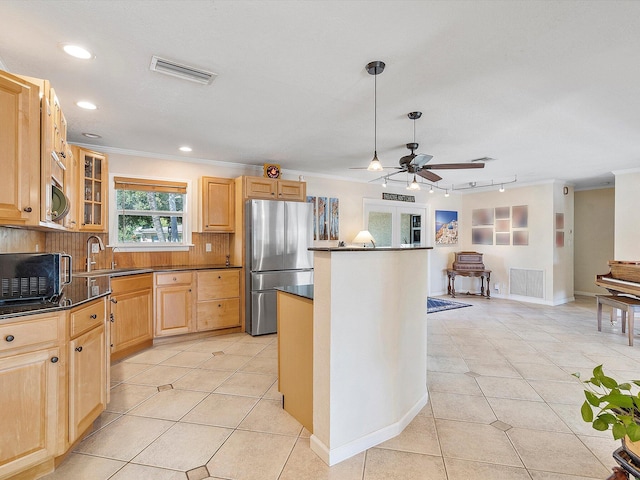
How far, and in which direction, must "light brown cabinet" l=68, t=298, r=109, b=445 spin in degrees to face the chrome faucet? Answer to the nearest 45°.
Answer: approximately 135° to its left

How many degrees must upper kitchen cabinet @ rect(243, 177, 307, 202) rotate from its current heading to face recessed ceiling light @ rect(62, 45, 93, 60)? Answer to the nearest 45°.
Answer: approximately 45° to its right

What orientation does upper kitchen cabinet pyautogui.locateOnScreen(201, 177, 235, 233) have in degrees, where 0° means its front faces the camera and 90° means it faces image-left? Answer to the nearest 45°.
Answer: approximately 0°

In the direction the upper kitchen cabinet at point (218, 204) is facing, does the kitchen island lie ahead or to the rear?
ahead

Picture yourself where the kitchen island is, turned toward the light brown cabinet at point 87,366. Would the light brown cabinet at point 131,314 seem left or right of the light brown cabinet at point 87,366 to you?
right

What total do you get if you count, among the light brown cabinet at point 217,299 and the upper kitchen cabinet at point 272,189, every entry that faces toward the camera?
2

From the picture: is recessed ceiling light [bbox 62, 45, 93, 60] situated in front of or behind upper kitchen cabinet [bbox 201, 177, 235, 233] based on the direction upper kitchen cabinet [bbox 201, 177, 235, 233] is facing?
in front

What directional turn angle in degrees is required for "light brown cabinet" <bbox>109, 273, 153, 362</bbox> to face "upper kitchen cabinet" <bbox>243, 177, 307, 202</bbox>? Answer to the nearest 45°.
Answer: approximately 45° to its left

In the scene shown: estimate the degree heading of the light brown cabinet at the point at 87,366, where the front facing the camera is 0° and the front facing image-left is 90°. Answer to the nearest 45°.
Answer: approximately 315°

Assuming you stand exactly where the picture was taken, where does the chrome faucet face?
facing the viewer and to the right of the viewer

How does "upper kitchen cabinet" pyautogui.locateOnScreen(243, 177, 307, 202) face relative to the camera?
toward the camera

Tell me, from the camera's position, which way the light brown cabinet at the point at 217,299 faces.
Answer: facing the viewer

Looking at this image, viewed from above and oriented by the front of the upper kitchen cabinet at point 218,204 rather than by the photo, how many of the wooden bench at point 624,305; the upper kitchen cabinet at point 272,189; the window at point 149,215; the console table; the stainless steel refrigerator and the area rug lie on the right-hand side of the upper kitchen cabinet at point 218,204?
1

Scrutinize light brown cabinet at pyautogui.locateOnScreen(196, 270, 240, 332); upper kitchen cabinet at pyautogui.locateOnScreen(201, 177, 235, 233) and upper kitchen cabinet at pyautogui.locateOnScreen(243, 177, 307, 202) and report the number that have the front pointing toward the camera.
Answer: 3

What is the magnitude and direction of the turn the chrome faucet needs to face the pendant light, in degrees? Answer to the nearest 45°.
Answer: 0° — it already faces it

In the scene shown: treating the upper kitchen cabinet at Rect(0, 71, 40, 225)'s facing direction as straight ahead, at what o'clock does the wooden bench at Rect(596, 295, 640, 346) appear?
The wooden bench is roughly at 11 o'clock from the upper kitchen cabinet.
